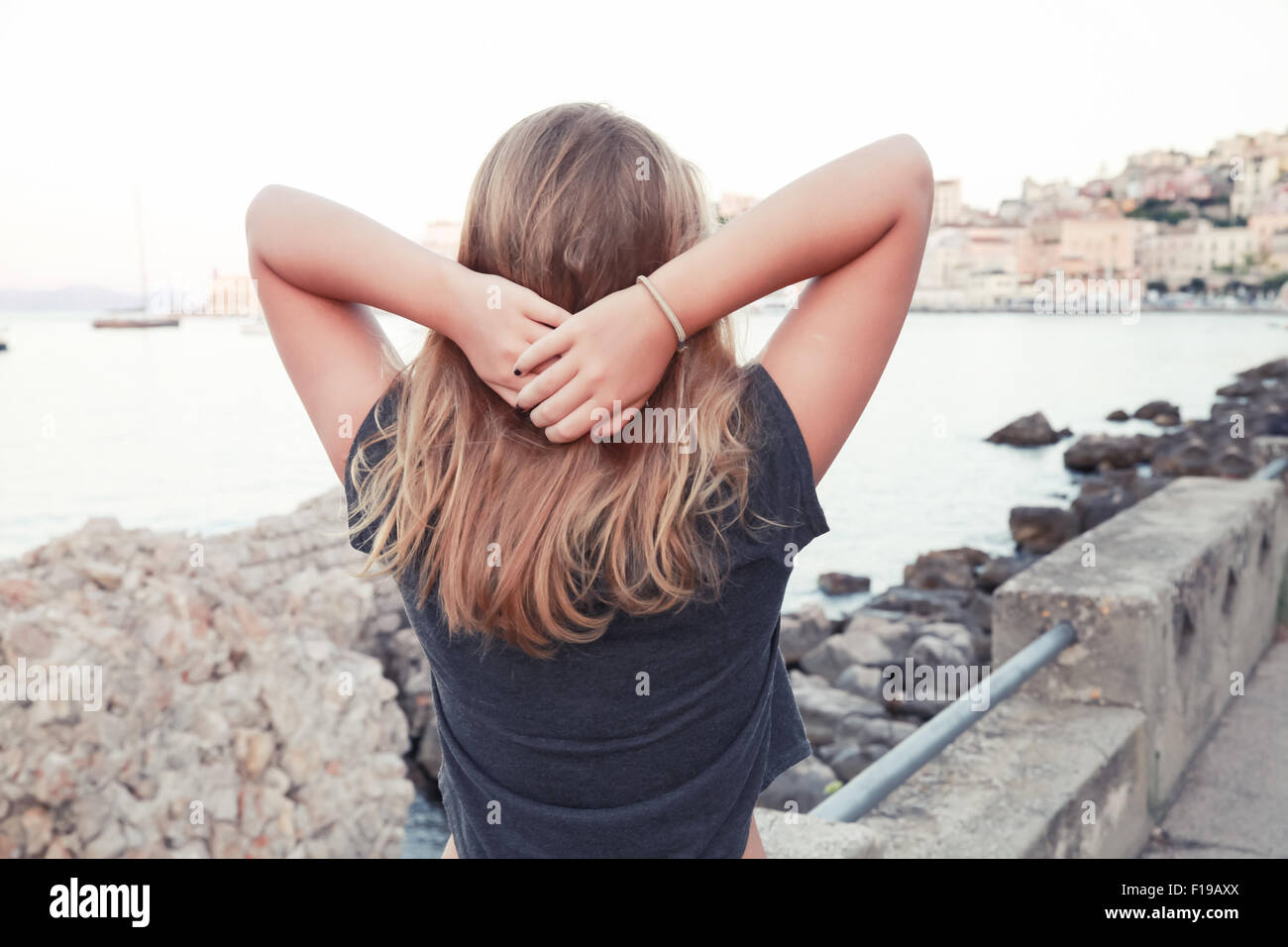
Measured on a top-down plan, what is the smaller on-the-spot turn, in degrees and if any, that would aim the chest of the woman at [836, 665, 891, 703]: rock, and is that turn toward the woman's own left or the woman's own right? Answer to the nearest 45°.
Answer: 0° — they already face it

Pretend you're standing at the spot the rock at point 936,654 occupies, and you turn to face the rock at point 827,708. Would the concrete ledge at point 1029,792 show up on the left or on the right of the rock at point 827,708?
left

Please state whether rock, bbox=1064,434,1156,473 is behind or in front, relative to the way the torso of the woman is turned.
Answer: in front

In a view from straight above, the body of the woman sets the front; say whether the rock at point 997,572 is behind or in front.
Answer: in front

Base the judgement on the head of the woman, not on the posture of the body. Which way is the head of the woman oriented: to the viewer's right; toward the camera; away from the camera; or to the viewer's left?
away from the camera

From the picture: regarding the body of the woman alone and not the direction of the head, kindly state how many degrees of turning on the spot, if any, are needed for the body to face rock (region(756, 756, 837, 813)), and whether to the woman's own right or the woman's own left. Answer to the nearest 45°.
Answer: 0° — they already face it

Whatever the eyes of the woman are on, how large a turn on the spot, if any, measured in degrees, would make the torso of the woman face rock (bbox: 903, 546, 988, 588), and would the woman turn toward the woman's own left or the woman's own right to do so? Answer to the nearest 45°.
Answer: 0° — they already face it

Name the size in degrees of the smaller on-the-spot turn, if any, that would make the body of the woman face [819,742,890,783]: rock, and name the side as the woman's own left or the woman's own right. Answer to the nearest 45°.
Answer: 0° — they already face it

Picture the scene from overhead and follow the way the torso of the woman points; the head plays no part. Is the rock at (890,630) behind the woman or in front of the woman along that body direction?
in front

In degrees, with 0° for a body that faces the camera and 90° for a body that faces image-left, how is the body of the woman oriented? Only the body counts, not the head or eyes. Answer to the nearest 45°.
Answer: approximately 180°
